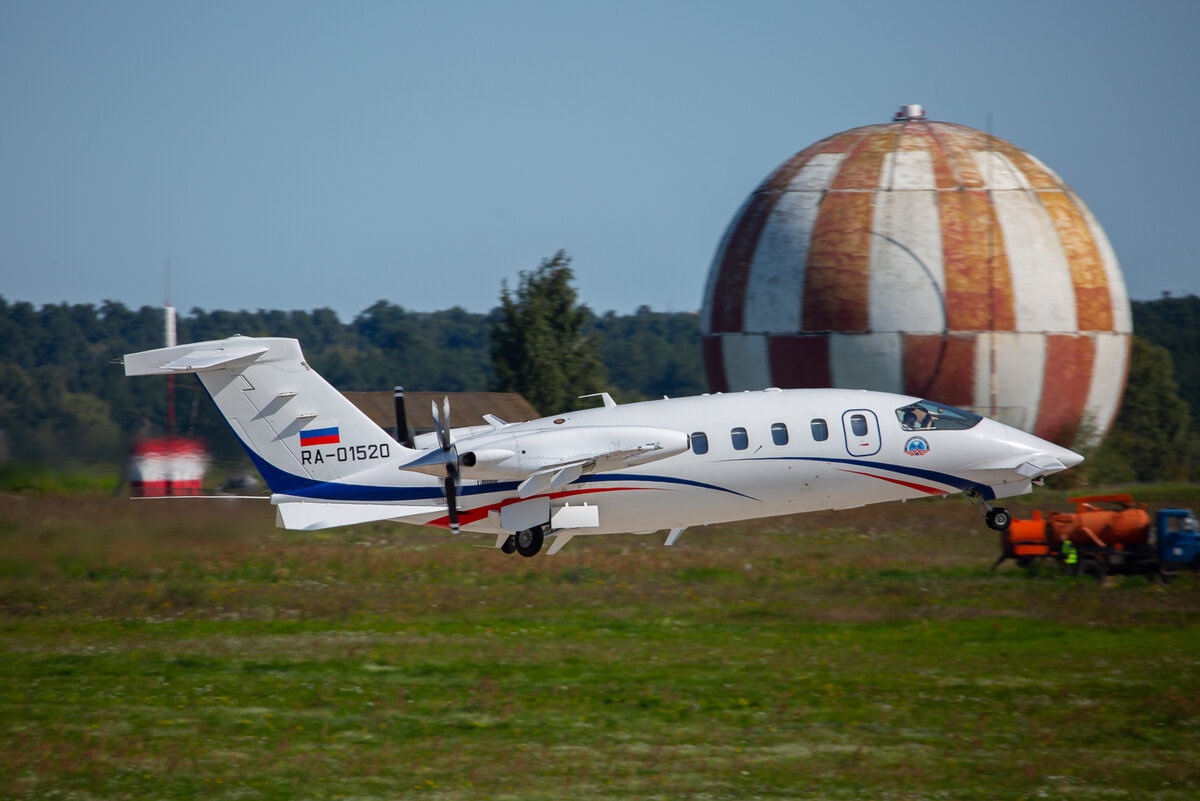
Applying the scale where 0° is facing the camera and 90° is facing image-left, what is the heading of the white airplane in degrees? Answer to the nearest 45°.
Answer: approximately 270°

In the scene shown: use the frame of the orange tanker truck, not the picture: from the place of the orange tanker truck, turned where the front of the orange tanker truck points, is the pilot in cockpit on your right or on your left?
on your right

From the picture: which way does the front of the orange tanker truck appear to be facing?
to the viewer's right

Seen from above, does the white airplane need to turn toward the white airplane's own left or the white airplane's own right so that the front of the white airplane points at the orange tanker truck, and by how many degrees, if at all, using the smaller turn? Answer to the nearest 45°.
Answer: approximately 45° to the white airplane's own left

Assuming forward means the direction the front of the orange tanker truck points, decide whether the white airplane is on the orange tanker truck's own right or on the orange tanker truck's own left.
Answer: on the orange tanker truck's own right

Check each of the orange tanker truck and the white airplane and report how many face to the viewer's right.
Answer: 2
